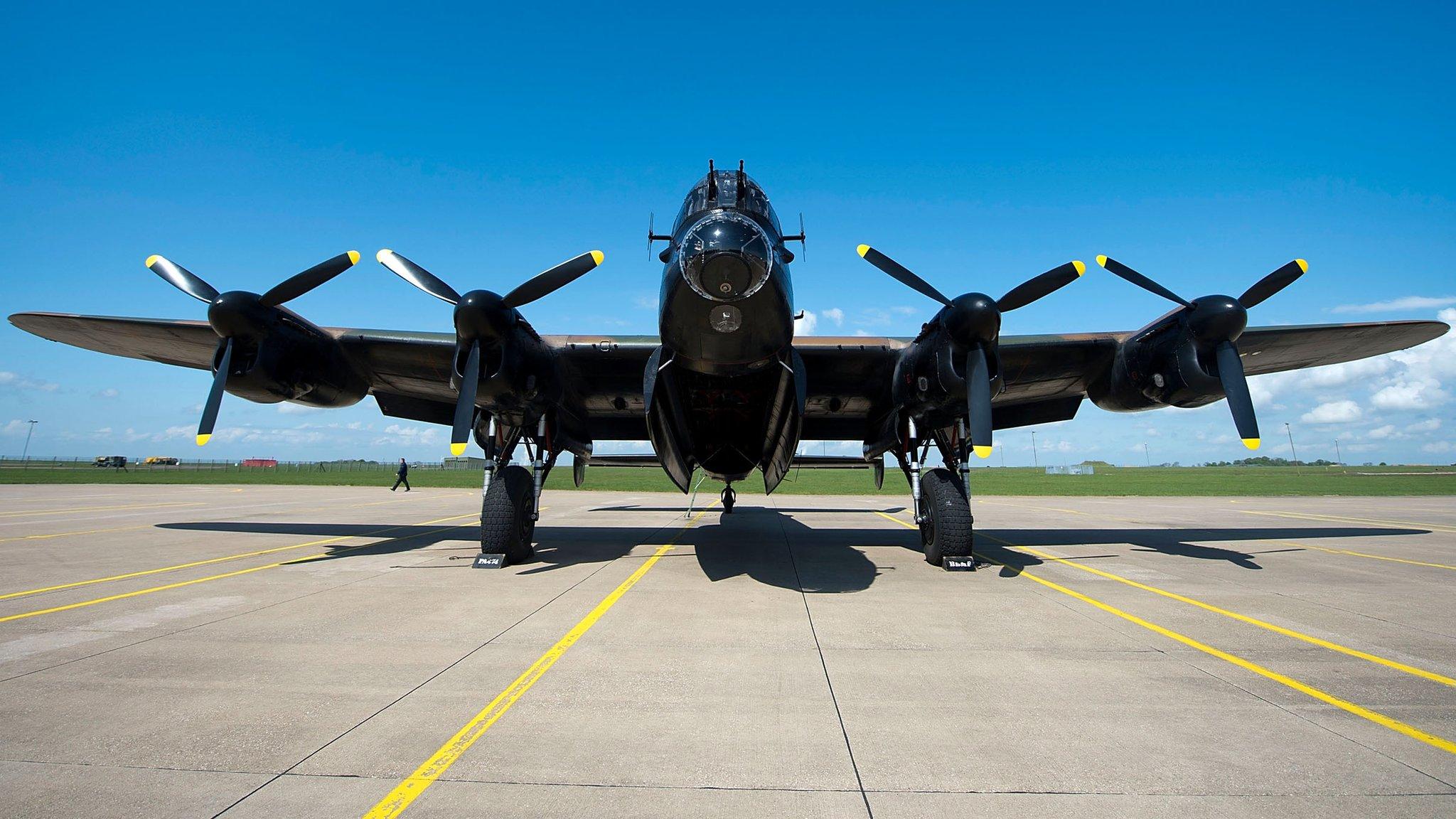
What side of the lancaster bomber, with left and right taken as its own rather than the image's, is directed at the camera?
front
